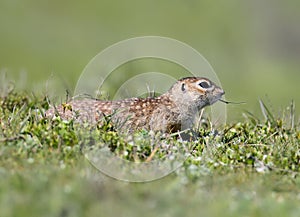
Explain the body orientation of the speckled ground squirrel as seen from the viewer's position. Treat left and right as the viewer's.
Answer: facing to the right of the viewer
